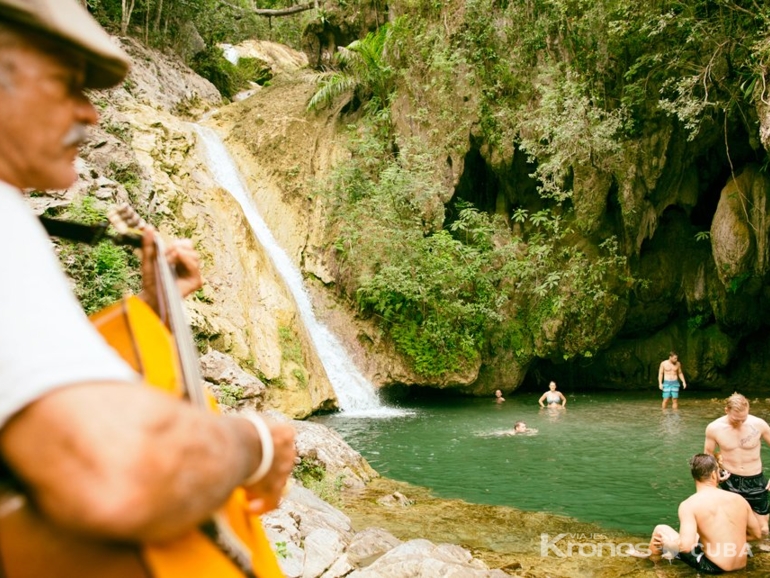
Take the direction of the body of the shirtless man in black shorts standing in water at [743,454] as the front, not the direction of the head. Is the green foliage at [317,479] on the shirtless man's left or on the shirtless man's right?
on the shirtless man's right

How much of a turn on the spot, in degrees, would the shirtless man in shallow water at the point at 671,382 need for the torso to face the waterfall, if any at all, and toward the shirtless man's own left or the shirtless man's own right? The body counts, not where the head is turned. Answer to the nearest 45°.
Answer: approximately 90° to the shirtless man's own right

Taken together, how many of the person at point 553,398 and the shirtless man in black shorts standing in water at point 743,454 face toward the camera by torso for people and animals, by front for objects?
2

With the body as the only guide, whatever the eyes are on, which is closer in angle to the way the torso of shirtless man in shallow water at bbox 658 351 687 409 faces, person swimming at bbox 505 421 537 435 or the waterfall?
the person swimming

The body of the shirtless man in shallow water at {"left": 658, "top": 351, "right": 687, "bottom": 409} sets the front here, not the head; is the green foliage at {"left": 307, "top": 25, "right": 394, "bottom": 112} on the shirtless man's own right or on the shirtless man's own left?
on the shirtless man's own right

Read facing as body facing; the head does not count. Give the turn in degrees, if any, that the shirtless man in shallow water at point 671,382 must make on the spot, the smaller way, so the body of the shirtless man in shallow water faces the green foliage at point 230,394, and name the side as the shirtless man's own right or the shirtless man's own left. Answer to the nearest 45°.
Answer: approximately 45° to the shirtless man's own right

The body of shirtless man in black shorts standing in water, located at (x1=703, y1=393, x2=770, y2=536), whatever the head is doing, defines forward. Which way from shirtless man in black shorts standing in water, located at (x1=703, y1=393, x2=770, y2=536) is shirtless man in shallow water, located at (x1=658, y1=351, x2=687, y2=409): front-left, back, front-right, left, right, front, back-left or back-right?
back

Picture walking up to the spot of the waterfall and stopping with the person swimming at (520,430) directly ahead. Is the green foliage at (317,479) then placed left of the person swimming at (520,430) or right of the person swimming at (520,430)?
right

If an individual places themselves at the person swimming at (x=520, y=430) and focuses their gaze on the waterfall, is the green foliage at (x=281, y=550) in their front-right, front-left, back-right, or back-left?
back-left
